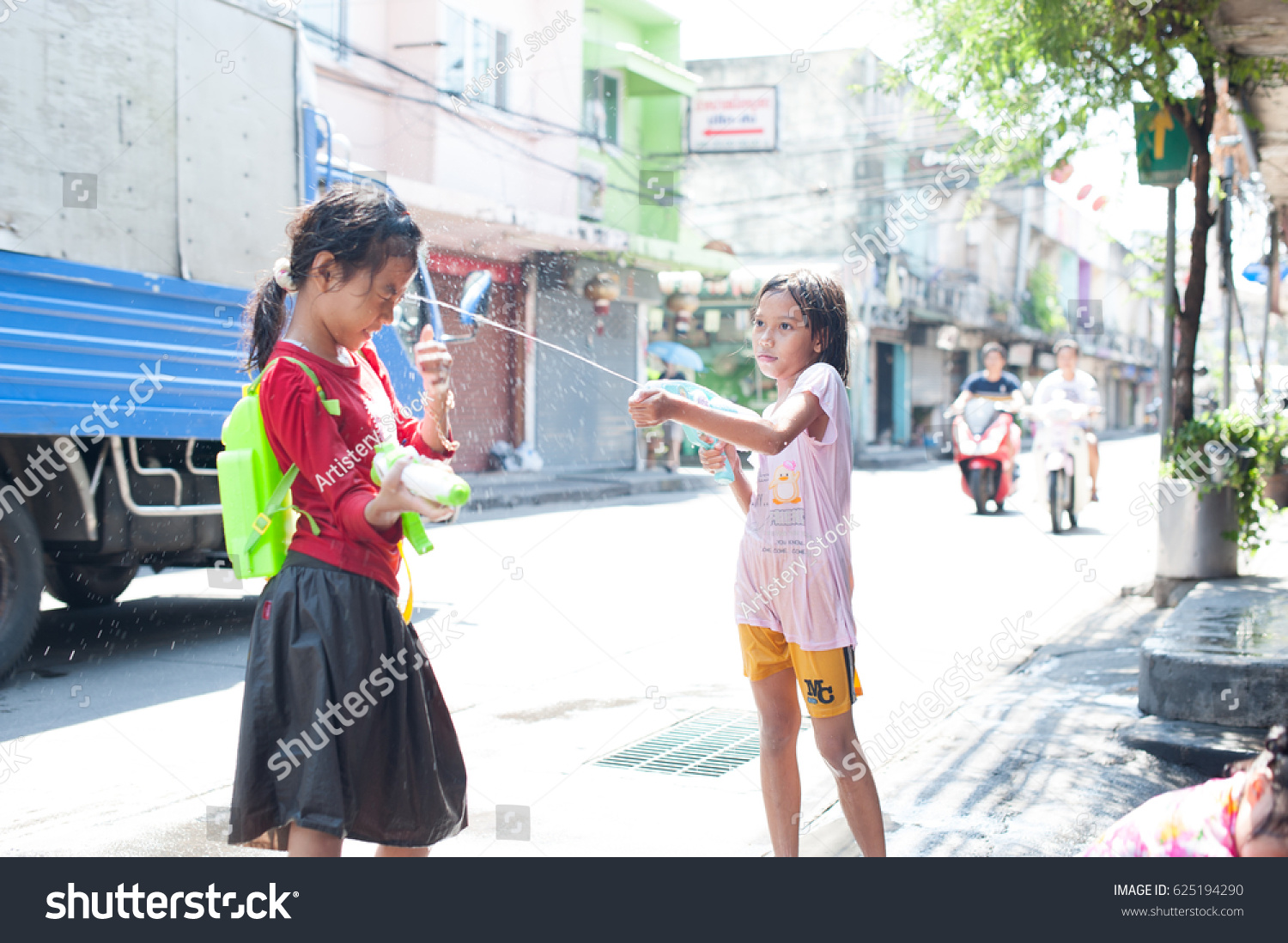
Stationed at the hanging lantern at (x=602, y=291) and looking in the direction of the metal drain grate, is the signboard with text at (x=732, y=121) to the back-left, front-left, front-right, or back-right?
back-left

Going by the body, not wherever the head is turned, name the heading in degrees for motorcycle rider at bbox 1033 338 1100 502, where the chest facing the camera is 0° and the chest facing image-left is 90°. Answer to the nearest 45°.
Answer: approximately 0°

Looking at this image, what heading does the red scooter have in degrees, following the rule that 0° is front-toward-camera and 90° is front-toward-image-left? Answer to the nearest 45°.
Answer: approximately 0°

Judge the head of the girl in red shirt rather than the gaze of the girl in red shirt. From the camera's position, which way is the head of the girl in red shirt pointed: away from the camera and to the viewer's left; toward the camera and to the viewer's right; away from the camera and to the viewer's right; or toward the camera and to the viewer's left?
toward the camera and to the viewer's right

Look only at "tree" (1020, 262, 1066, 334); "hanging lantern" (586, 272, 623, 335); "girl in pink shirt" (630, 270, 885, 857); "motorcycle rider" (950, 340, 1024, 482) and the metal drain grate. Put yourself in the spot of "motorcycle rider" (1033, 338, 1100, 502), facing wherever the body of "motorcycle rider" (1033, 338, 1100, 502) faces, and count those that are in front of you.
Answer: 2
